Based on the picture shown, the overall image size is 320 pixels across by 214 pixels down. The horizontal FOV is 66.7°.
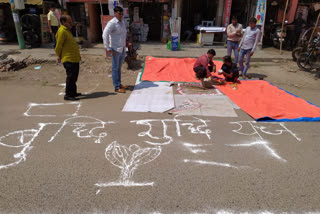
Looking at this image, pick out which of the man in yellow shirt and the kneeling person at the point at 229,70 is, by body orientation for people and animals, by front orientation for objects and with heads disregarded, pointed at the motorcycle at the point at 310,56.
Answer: the man in yellow shirt

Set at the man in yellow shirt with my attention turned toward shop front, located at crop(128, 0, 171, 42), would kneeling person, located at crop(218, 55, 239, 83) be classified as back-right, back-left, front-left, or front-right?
front-right

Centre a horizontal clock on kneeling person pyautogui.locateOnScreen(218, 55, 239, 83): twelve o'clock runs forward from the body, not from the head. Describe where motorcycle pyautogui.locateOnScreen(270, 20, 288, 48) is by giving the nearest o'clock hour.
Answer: The motorcycle is roughly at 5 o'clock from the kneeling person.

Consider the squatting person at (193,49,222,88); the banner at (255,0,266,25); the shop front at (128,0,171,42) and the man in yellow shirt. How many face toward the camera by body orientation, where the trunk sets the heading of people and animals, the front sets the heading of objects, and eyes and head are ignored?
2

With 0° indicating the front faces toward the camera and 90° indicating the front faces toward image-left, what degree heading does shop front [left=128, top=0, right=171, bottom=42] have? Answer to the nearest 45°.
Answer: approximately 0°

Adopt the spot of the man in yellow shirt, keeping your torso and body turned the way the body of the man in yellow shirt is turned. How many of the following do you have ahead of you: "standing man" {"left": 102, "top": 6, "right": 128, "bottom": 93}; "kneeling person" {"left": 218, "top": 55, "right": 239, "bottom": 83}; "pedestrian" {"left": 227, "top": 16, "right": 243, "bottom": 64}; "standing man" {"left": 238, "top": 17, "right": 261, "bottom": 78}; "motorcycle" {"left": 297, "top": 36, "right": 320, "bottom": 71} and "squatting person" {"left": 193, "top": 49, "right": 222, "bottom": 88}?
6

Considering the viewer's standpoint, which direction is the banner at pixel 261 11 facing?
facing the viewer

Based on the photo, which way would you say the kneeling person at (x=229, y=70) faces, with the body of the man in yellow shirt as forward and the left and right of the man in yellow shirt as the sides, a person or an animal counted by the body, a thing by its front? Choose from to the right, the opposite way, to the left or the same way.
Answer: the opposite way

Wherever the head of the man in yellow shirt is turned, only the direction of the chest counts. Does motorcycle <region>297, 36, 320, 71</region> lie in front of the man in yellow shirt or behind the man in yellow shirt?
in front

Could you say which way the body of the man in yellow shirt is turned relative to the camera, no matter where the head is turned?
to the viewer's right

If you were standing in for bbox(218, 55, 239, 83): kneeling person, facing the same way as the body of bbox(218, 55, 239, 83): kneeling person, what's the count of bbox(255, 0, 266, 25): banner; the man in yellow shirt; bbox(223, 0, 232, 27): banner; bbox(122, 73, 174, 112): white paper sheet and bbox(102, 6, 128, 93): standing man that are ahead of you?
3

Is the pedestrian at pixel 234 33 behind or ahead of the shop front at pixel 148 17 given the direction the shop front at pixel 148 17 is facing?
ahead
